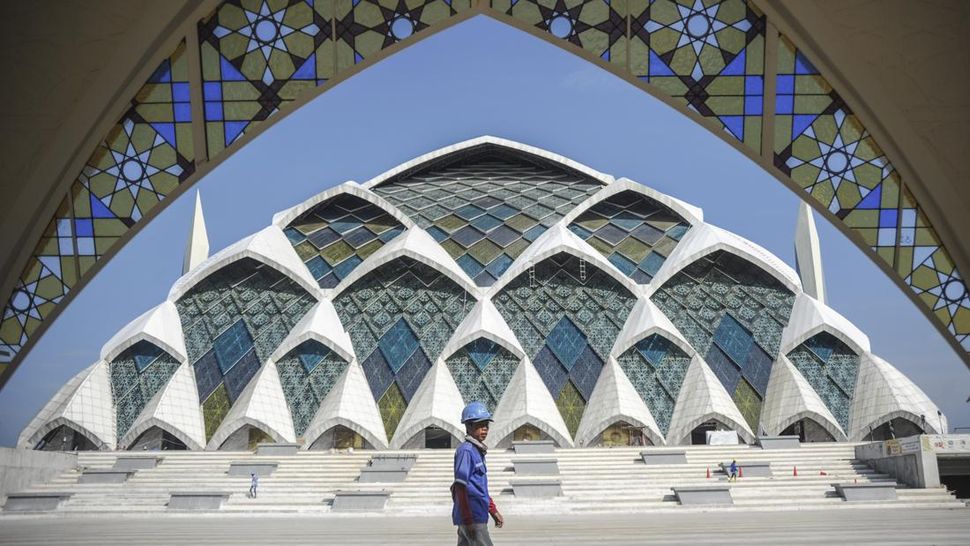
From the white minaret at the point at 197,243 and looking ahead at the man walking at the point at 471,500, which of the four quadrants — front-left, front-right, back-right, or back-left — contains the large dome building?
front-left

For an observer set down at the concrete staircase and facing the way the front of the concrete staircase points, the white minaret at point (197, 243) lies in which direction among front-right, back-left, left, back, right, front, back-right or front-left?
back-right

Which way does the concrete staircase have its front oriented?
toward the camera

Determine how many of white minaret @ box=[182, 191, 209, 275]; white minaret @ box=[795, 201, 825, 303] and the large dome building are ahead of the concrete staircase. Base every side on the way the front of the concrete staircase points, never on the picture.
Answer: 0

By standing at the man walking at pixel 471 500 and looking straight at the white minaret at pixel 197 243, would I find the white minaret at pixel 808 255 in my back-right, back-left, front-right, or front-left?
front-right

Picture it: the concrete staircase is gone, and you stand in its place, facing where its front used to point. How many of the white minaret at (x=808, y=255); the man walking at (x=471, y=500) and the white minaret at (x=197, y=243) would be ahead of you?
1

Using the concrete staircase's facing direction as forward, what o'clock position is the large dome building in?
The large dome building is roughly at 6 o'clock from the concrete staircase.

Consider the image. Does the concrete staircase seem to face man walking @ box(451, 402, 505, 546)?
yes

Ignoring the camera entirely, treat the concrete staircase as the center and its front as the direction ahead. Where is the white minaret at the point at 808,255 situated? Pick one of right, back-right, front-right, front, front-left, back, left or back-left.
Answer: back-left

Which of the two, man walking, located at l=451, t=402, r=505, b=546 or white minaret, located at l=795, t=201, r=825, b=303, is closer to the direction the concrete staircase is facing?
the man walking

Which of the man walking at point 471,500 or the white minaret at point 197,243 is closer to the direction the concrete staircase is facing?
the man walking
